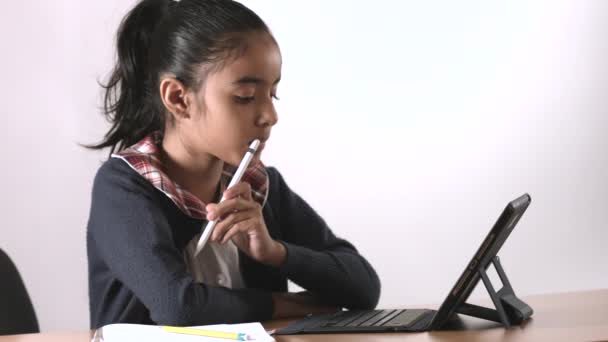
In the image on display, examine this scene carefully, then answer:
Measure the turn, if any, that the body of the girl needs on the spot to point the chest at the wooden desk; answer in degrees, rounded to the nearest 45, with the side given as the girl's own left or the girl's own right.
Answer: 0° — they already face it

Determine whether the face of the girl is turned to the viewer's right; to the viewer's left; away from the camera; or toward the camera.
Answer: to the viewer's right

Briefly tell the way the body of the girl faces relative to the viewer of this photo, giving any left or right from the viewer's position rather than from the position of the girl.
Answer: facing the viewer and to the right of the viewer

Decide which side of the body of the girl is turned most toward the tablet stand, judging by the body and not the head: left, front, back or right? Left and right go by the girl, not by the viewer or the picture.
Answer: front
